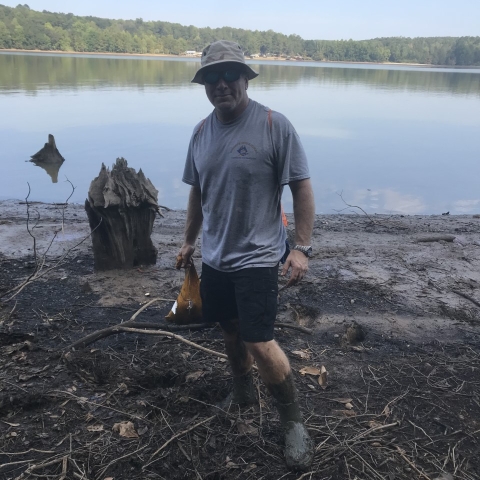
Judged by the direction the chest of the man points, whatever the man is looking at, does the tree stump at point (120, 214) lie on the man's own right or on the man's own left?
on the man's own right

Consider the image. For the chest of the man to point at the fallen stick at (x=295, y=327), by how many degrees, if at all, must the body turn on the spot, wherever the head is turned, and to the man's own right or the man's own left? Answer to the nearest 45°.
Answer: approximately 135° to the man's own right

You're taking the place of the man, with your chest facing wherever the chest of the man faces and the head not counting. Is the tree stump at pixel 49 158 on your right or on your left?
on your right

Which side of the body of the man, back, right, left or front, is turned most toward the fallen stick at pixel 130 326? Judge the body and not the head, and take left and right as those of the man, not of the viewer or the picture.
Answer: right

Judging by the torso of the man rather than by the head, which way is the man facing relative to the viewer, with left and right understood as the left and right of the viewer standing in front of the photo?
facing the viewer and to the left of the viewer

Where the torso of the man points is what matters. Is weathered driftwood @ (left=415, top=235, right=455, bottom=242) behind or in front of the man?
behind

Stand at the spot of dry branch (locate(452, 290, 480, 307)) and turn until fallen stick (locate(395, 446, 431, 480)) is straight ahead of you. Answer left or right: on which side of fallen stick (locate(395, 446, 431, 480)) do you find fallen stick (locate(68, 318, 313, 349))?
right

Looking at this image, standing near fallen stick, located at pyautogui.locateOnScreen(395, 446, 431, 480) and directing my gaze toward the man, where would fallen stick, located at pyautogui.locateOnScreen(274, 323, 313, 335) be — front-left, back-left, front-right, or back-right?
front-right
